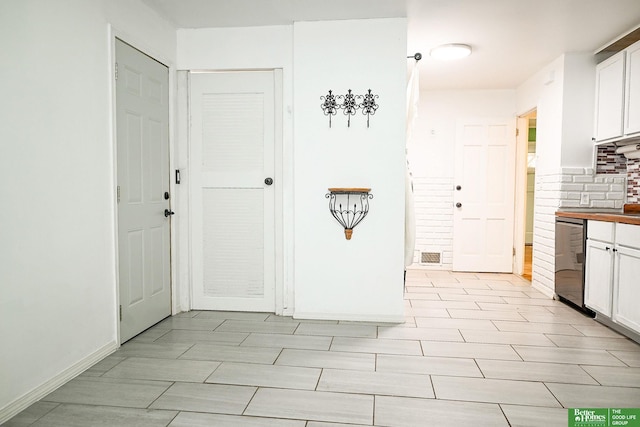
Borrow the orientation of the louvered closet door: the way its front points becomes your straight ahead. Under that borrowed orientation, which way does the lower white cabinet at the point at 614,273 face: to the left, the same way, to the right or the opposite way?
to the right

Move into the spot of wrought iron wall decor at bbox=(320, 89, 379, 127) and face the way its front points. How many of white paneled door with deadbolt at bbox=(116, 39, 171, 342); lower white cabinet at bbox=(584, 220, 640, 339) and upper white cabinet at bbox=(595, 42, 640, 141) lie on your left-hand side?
2

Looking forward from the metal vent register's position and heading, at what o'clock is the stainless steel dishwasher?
The stainless steel dishwasher is roughly at 11 o'clock from the metal vent register.

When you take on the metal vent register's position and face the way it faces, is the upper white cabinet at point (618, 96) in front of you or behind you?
in front

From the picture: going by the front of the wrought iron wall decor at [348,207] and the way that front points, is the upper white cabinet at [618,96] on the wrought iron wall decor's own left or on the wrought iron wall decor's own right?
on the wrought iron wall decor's own left

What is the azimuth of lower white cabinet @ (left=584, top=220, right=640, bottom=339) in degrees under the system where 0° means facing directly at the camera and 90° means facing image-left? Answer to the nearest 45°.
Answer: approximately 45°

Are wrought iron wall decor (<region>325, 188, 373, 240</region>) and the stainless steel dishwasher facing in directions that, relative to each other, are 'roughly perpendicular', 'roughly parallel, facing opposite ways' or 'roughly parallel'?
roughly perpendicular

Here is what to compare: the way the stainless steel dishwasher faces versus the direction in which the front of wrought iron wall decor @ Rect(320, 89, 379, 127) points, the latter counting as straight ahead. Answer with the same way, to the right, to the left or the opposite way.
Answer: to the right

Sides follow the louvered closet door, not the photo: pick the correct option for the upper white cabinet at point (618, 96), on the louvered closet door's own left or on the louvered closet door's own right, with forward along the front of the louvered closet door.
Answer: on the louvered closet door's own left

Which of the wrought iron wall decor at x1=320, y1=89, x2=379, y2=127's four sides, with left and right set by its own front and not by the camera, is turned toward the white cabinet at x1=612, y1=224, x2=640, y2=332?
left

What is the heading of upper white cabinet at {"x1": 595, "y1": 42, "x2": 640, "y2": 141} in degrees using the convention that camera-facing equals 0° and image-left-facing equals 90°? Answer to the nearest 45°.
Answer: approximately 45°
